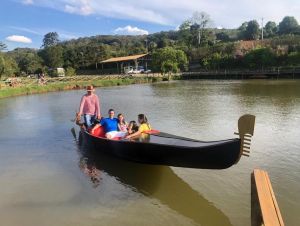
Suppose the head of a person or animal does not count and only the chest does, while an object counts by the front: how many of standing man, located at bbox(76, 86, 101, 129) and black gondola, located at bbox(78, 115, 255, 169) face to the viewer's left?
0

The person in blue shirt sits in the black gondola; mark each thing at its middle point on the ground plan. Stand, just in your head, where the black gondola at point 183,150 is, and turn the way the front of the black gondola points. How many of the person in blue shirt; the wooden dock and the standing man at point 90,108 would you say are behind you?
2

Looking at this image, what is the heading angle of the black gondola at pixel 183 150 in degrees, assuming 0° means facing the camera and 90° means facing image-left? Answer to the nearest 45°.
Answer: approximately 315°

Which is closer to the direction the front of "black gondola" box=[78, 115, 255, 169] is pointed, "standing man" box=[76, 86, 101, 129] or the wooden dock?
the wooden dock
